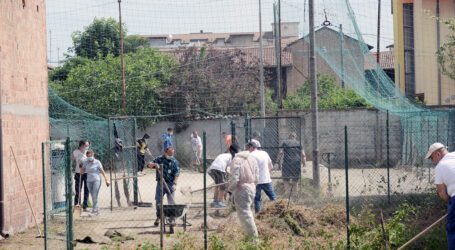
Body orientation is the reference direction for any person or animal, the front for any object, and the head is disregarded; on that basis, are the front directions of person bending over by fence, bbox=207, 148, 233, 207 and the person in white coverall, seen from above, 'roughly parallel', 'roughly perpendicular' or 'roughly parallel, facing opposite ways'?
roughly perpendicular

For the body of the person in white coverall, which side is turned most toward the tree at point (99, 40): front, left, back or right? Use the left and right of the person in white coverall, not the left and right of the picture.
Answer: front

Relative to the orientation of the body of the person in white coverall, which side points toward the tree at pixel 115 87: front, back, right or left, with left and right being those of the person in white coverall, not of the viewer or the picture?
front

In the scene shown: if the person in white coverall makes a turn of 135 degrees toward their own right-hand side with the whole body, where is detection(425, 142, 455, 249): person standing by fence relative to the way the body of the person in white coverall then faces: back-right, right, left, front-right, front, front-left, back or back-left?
front

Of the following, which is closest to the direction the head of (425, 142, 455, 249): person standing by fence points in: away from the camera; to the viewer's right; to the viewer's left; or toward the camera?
to the viewer's left

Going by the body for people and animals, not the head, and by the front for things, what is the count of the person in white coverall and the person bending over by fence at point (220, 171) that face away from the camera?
1

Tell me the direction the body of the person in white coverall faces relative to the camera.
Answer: away from the camera

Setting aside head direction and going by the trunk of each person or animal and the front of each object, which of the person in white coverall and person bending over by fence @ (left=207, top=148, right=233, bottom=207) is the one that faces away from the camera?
the person in white coverall
